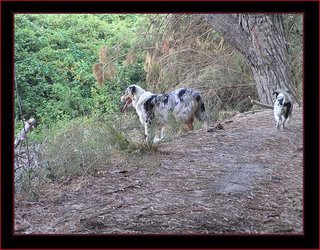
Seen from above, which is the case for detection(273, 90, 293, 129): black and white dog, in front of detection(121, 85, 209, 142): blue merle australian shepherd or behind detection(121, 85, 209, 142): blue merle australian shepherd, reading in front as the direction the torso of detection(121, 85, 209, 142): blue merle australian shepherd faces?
behind

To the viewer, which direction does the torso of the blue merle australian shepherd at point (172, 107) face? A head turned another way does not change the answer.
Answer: to the viewer's left
